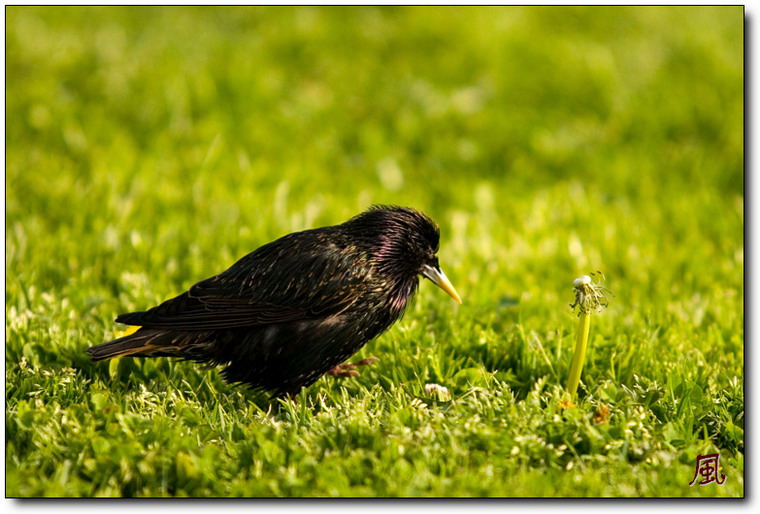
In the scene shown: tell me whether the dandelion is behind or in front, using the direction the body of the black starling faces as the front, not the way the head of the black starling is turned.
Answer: in front

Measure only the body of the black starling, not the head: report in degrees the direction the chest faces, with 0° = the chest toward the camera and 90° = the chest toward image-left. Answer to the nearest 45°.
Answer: approximately 270°
